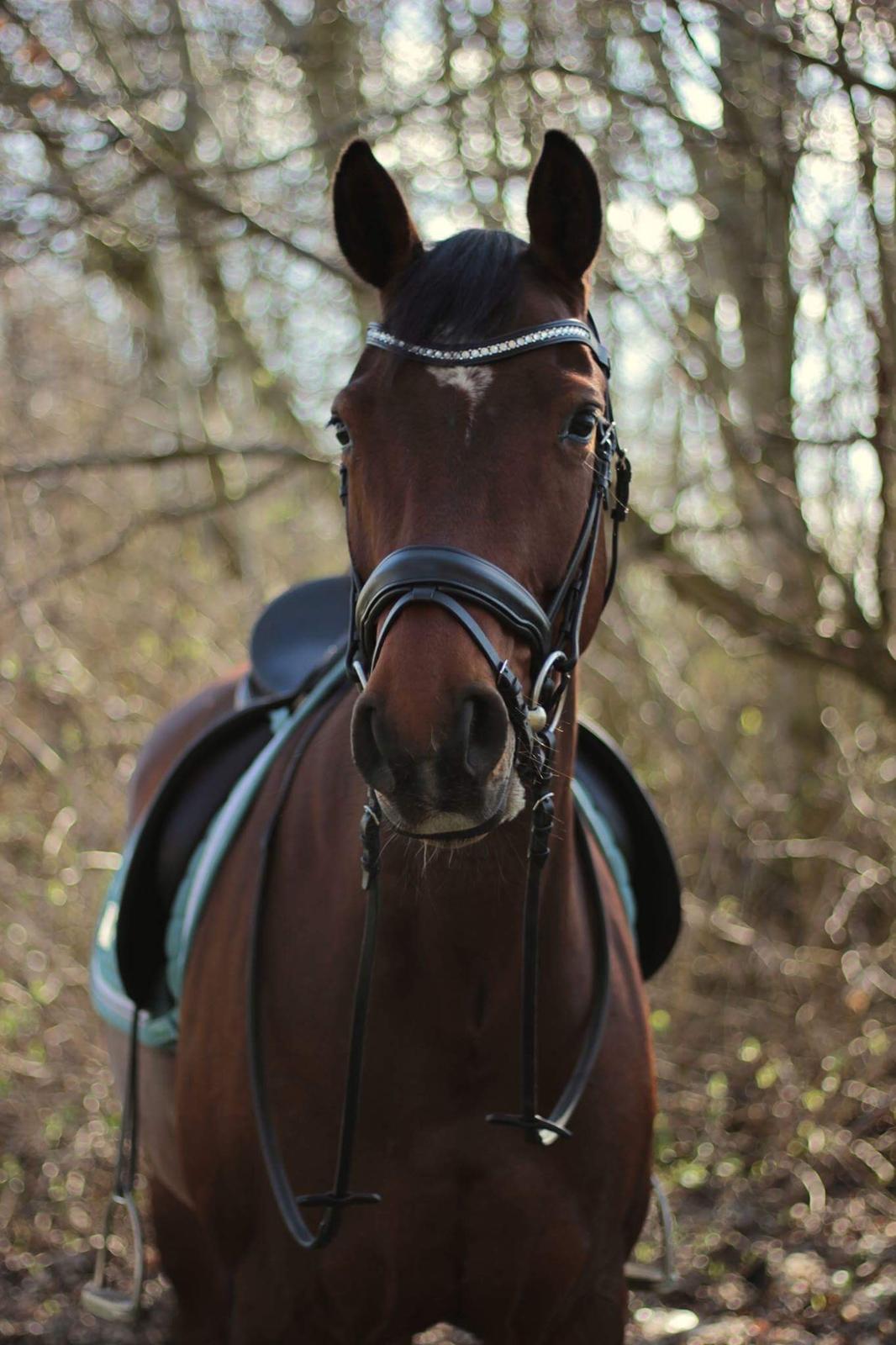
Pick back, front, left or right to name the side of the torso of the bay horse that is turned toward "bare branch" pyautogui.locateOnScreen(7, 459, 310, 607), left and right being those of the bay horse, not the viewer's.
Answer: back

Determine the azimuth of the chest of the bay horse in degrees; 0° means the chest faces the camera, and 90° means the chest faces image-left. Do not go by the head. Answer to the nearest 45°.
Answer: approximately 0°

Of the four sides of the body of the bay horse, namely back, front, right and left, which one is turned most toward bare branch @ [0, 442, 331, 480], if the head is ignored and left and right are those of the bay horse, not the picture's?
back
